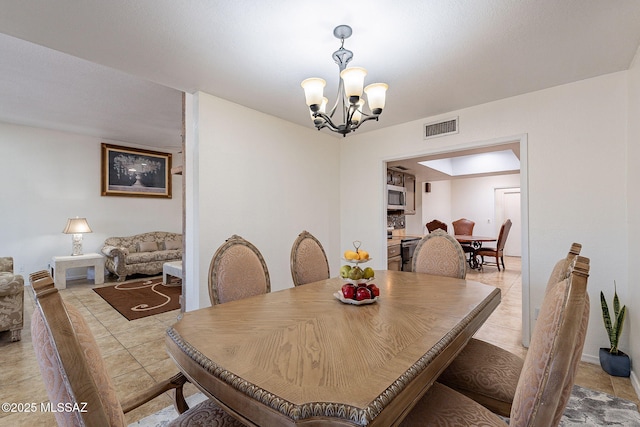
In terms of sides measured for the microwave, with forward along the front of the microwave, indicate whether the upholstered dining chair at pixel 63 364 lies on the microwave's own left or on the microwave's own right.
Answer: on the microwave's own right

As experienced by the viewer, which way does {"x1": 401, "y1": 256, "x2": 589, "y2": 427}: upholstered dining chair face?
facing away from the viewer and to the left of the viewer

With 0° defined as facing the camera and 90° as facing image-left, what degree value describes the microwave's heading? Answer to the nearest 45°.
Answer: approximately 315°

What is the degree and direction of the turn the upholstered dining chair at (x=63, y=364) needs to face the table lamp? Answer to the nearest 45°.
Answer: approximately 90° to its left

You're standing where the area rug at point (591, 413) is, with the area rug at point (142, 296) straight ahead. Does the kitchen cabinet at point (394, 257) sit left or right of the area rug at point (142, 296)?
right

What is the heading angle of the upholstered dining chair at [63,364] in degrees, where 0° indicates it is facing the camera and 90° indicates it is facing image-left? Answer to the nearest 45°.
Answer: approximately 270°

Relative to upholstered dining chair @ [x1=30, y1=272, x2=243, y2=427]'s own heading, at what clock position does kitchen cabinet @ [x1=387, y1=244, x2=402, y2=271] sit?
The kitchen cabinet is roughly at 11 o'clock from the upholstered dining chair.

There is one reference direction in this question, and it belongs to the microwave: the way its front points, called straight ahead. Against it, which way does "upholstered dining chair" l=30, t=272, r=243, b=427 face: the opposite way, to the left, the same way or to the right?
to the left

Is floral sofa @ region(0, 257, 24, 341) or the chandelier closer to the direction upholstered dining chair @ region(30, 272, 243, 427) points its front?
the chandelier

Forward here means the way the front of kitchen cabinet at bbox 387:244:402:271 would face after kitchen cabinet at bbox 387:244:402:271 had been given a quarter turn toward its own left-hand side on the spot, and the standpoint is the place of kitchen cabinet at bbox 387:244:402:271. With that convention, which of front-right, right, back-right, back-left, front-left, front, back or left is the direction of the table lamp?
back-left

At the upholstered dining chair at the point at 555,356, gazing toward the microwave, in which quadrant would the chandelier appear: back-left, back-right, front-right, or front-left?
front-left
